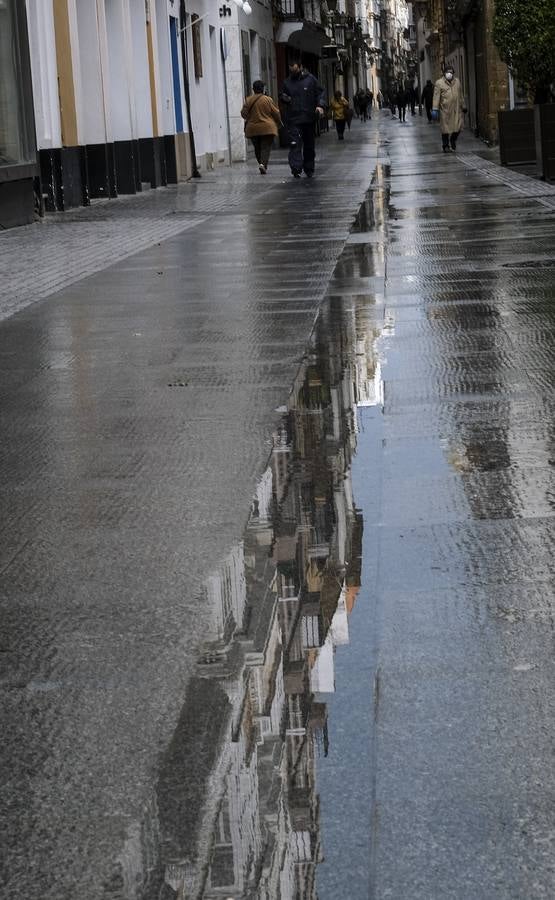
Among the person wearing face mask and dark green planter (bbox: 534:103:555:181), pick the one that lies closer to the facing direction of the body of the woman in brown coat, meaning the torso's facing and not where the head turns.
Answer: the person wearing face mask

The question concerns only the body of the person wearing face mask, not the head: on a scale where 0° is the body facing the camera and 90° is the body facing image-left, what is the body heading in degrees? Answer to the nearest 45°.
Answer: approximately 0°

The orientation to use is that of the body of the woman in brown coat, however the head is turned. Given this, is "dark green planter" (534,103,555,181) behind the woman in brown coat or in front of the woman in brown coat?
behind

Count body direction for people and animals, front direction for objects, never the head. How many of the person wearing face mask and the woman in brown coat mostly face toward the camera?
1

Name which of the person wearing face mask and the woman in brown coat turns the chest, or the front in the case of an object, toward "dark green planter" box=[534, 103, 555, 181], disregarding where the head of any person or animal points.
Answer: the person wearing face mask

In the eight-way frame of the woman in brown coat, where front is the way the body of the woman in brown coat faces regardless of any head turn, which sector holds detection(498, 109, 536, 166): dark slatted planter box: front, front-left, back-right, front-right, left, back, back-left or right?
back-right

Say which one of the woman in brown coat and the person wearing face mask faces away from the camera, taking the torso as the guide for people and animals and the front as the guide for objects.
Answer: the woman in brown coat

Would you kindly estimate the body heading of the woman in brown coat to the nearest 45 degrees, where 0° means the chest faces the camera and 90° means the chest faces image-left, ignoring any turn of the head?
approximately 180°

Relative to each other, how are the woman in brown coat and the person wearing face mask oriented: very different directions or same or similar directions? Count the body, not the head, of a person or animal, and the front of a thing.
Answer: very different directions

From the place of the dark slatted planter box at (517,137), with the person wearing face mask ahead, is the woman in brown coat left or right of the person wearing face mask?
left
